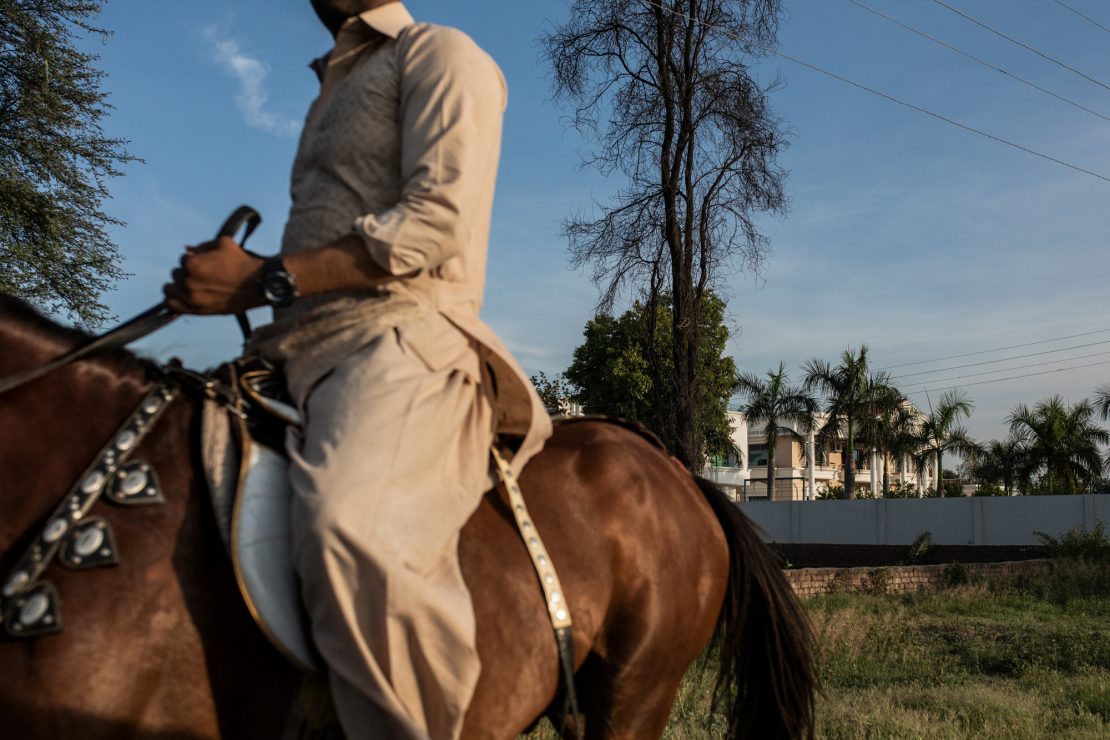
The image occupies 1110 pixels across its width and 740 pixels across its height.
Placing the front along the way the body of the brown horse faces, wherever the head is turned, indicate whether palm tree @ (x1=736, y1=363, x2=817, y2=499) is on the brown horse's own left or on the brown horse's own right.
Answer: on the brown horse's own right

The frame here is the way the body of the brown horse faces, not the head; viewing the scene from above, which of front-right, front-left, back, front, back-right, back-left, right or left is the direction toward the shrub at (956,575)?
back-right

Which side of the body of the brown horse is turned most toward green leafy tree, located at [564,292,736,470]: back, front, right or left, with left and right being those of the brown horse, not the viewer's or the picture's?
right

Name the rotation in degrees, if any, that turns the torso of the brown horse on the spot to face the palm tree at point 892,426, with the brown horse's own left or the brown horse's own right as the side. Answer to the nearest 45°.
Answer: approximately 135° to the brown horse's own right

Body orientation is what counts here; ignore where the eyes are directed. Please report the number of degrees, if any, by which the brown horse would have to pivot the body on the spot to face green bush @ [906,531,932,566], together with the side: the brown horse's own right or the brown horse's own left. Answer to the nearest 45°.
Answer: approximately 135° to the brown horse's own right

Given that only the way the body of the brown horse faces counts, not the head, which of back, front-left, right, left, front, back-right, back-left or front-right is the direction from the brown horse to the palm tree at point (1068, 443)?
back-right

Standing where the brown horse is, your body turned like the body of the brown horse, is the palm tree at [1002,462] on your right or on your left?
on your right

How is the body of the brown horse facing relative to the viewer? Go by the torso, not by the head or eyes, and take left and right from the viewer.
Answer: facing to the left of the viewer
